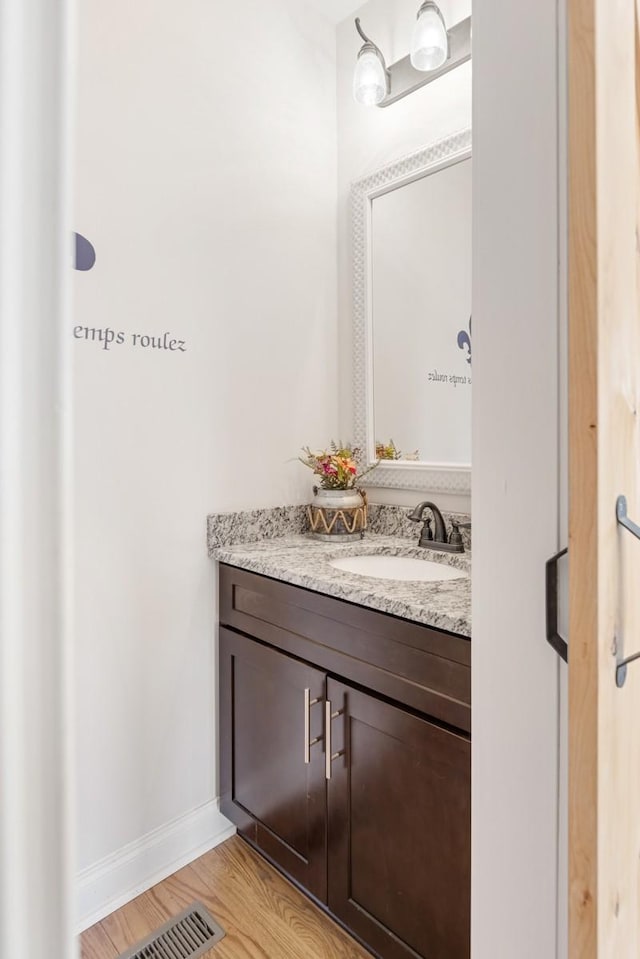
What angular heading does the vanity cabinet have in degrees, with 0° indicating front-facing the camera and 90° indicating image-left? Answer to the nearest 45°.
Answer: approximately 45°

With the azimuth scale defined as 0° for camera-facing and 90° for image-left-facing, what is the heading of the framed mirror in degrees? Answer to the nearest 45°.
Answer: approximately 45°

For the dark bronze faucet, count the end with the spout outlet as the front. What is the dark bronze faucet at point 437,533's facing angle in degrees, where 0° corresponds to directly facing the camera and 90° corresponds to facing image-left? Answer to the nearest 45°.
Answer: approximately 45°
